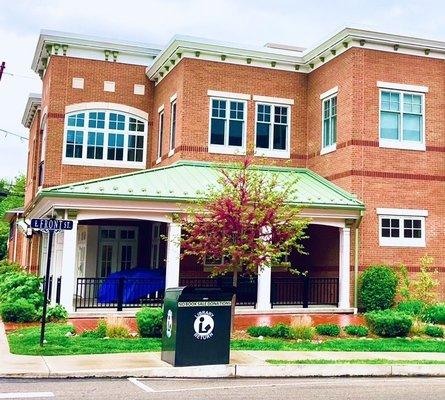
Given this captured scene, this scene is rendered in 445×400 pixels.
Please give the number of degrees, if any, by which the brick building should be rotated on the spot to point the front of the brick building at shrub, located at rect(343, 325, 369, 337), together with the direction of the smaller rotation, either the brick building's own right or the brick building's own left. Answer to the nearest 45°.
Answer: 0° — it already faces it

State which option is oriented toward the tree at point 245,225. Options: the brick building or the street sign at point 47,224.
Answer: the brick building

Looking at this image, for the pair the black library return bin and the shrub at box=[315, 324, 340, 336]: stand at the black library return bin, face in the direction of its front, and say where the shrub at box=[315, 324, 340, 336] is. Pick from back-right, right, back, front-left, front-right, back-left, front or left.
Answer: back-left

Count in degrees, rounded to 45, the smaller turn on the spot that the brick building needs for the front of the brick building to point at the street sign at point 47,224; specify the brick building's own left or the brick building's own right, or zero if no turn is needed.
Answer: approximately 45° to the brick building's own right

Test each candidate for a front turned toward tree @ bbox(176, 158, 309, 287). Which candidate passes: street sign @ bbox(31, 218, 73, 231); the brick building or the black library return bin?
the brick building

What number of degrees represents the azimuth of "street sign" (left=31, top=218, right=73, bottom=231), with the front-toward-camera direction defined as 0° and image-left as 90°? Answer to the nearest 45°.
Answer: approximately 0°

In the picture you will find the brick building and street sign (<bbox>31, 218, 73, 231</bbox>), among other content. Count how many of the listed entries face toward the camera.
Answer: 2

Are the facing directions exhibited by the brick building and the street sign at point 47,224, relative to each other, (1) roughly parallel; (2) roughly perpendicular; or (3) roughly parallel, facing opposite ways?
roughly parallel

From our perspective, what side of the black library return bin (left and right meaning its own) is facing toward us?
front

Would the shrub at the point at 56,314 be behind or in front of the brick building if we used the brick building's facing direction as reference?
in front

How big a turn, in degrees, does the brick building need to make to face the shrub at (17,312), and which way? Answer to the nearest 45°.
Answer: approximately 45° to its right

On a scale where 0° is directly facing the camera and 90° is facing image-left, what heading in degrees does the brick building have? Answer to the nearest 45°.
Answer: approximately 0°

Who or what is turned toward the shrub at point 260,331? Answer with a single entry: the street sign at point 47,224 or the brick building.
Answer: the brick building

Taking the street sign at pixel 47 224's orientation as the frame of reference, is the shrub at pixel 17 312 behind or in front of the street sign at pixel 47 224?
behind

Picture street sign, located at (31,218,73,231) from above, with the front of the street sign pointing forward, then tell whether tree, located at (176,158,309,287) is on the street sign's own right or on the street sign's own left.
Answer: on the street sign's own left

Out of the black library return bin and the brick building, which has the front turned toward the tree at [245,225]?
the brick building

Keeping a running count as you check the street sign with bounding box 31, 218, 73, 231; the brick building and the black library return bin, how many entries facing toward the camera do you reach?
3

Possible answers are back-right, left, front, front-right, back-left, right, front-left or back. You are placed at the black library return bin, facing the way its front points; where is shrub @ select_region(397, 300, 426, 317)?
back-left
